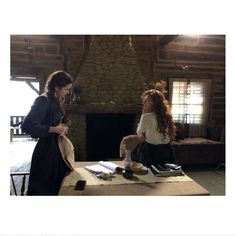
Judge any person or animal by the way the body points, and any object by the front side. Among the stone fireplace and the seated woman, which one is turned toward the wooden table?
the stone fireplace

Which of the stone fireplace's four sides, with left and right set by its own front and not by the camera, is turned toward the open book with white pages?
front

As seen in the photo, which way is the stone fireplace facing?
toward the camera

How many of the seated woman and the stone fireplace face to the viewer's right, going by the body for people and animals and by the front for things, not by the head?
0

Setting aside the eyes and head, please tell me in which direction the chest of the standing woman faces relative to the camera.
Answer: to the viewer's right

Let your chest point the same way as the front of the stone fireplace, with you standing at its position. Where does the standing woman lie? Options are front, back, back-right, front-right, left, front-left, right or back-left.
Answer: front

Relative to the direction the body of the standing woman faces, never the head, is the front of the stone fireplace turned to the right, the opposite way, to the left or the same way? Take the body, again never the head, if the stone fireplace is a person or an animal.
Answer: to the right

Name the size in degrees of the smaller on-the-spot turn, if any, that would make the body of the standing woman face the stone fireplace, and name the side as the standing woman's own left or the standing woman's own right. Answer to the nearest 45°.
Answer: approximately 90° to the standing woman's own left

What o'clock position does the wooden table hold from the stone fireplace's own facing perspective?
The wooden table is roughly at 12 o'clock from the stone fireplace.

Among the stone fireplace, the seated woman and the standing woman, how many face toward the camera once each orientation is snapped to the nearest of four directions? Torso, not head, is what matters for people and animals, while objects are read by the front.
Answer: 1

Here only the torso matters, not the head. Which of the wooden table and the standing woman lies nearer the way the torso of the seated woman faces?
the standing woman
